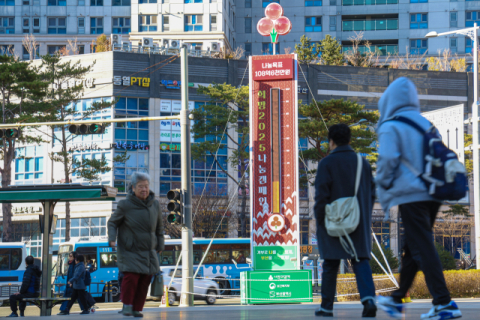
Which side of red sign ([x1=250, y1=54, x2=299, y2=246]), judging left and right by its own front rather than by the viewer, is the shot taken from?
front

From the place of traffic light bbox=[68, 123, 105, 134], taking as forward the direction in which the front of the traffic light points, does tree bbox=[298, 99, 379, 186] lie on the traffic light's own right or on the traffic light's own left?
on the traffic light's own left

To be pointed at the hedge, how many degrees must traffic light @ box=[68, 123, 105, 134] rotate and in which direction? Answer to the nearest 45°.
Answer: approximately 90° to its left

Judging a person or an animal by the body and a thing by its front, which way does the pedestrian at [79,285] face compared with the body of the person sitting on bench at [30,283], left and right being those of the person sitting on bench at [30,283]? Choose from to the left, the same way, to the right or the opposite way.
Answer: the same way

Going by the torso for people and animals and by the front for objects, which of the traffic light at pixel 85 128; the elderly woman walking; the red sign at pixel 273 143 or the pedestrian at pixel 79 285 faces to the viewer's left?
the pedestrian

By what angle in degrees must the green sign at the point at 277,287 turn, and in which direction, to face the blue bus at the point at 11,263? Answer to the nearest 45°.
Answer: approximately 135° to its right

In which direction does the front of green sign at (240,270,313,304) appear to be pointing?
toward the camera

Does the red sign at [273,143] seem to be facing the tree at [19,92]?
no

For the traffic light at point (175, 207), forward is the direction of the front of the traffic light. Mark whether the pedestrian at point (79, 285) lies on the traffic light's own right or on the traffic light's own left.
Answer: on the traffic light's own right

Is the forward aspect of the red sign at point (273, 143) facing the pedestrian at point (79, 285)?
no

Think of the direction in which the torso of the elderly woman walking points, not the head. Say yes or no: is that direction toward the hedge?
no

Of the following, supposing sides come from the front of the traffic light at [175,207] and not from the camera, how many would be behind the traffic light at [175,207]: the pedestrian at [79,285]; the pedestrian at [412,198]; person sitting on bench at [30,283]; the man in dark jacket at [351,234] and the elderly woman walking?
0

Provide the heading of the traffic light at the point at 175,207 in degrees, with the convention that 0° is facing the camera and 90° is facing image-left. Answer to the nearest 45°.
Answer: approximately 45°

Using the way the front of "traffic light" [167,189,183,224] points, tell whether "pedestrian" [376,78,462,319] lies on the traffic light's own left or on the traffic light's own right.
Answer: on the traffic light's own left
